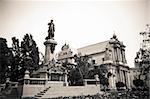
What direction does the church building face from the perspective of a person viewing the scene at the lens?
facing the viewer and to the right of the viewer

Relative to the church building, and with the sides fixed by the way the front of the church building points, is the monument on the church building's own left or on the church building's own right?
on the church building's own right

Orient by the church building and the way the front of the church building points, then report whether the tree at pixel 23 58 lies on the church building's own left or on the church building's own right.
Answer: on the church building's own right
